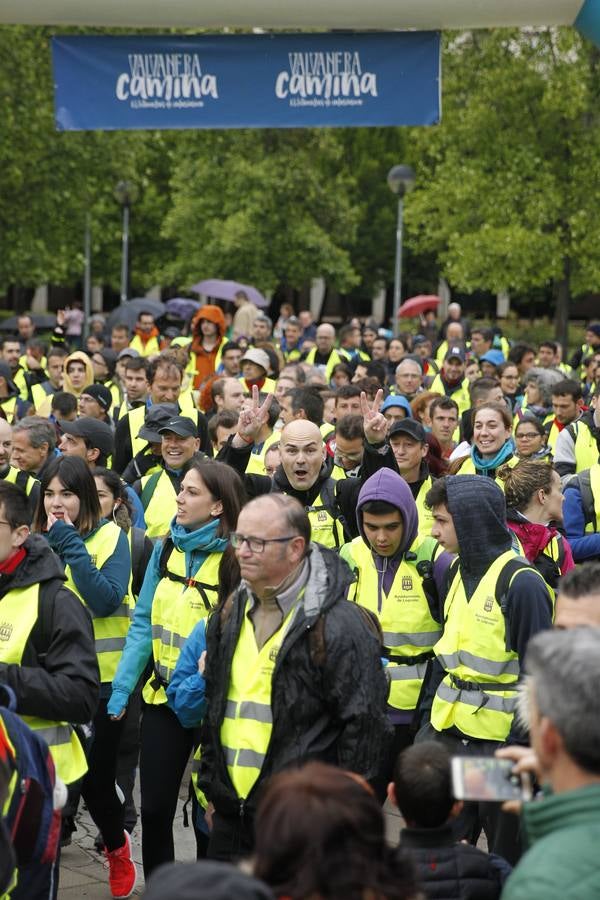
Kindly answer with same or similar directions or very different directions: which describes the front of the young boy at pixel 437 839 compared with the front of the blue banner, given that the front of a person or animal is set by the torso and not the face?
very different directions

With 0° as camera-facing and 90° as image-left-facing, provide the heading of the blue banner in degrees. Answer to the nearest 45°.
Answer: approximately 0°

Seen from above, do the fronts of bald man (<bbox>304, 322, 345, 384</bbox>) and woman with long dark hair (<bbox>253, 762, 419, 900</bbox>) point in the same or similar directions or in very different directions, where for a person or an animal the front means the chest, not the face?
very different directions

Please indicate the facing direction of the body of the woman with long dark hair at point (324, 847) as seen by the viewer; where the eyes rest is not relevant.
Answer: away from the camera

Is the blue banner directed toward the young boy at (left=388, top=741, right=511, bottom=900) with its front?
yes

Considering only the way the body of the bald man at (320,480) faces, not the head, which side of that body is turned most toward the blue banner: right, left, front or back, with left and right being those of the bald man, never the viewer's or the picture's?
back

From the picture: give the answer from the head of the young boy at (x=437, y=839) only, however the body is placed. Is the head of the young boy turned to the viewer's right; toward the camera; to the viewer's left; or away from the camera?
away from the camera
